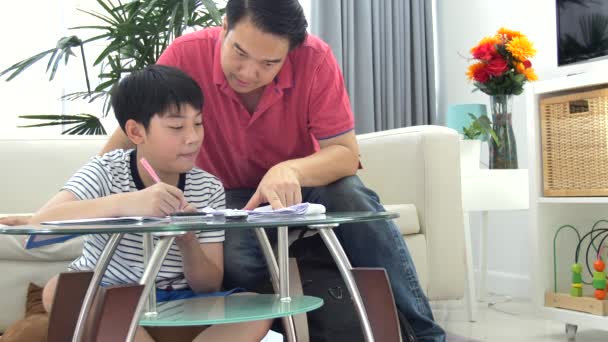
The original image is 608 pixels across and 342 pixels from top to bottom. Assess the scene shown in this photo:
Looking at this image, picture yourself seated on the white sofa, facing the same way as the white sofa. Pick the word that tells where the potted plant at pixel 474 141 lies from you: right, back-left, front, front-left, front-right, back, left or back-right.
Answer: back-left

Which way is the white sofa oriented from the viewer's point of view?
toward the camera

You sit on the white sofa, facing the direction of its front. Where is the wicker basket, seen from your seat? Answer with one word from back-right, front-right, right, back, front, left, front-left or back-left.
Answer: left

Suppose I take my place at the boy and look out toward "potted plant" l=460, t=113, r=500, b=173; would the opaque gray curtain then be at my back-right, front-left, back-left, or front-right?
front-left

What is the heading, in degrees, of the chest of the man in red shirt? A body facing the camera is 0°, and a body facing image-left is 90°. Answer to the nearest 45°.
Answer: approximately 0°

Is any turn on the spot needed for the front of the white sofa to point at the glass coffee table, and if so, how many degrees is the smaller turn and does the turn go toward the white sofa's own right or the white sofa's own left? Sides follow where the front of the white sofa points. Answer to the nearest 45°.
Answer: approximately 45° to the white sofa's own right

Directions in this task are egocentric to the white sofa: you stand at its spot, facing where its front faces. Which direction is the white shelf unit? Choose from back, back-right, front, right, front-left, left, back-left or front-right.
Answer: left

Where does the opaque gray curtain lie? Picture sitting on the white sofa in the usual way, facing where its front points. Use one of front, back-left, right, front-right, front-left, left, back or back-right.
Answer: back

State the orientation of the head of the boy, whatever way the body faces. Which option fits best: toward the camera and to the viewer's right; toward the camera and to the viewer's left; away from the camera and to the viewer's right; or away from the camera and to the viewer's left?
toward the camera and to the viewer's right

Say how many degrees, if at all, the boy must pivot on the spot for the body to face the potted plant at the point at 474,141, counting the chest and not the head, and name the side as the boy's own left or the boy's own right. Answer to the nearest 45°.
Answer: approximately 90° to the boy's own left

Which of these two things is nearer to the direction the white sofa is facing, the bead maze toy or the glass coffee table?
the glass coffee table

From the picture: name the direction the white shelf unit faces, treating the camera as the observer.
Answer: facing the viewer and to the left of the viewer
